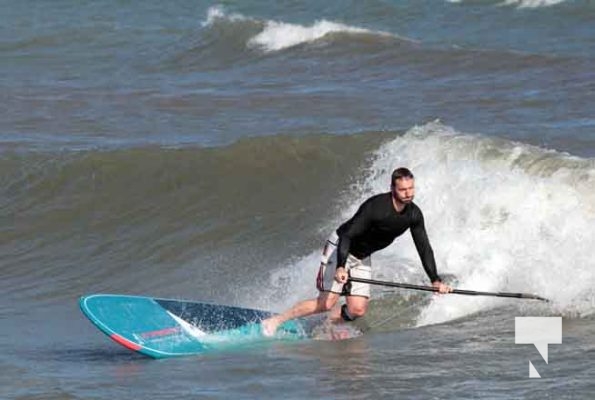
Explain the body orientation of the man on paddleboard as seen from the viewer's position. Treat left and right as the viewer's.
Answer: facing the viewer and to the right of the viewer
